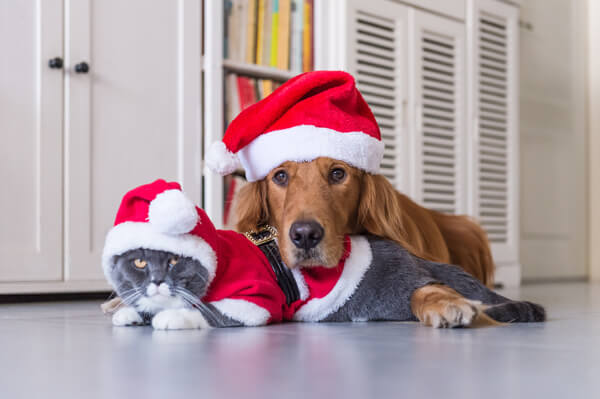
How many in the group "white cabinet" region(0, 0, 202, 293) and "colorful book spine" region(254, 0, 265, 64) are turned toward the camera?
2

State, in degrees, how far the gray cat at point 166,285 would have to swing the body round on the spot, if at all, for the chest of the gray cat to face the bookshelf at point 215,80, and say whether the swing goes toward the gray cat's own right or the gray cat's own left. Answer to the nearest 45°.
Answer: approximately 135° to the gray cat's own right

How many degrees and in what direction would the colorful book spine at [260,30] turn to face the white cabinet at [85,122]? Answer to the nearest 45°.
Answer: approximately 45° to its right

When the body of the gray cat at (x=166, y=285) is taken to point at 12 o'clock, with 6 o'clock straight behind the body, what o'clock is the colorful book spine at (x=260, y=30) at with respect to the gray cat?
The colorful book spine is roughly at 5 o'clock from the gray cat.

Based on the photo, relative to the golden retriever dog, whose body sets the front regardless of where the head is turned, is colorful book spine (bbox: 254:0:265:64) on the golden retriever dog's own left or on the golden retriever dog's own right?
on the golden retriever dog's own right

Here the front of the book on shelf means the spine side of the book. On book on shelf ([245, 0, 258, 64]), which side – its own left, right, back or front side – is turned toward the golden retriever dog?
front
